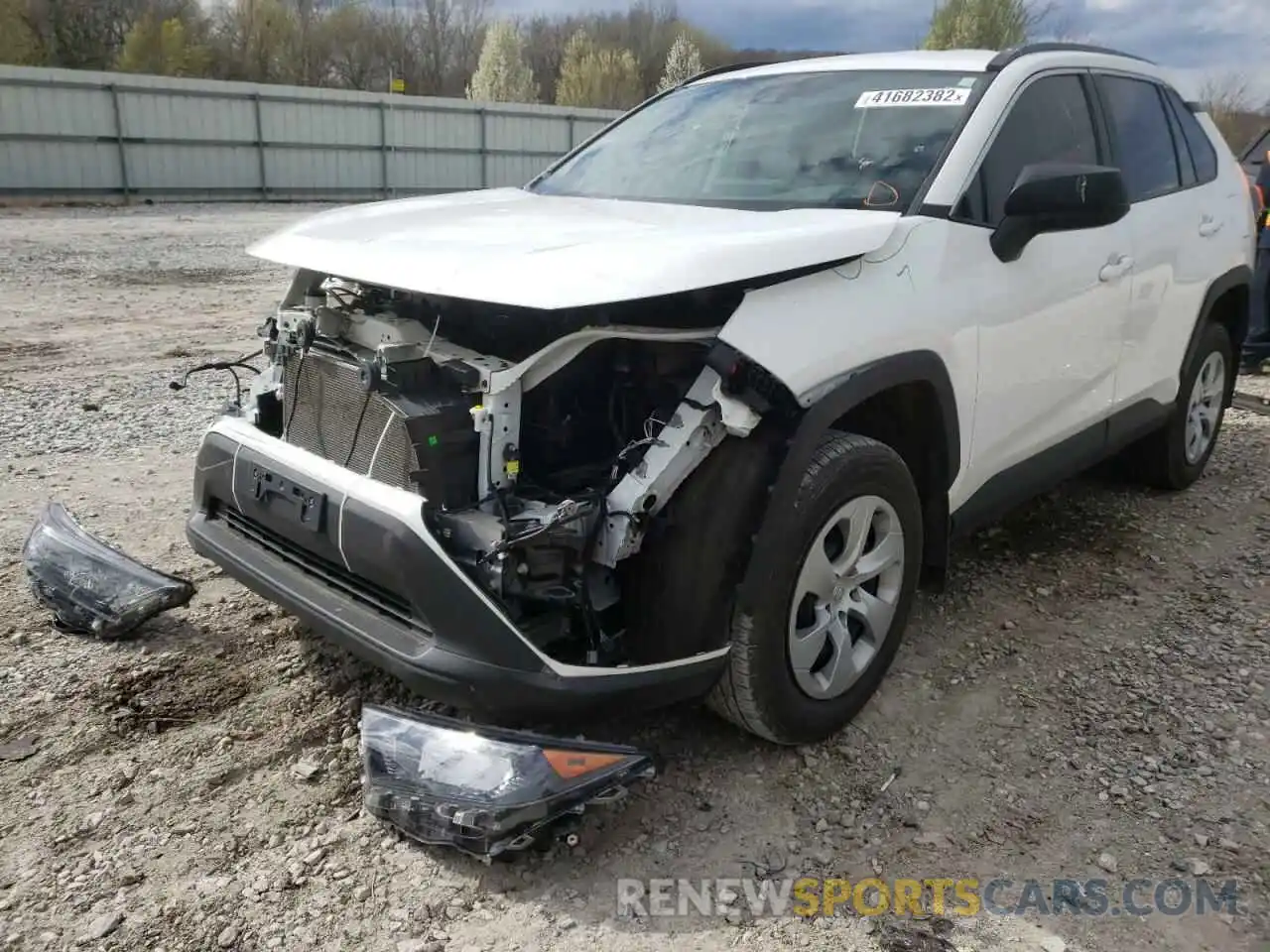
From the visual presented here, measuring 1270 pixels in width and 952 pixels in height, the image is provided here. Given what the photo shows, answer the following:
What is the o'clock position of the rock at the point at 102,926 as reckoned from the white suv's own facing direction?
The rock is roughly at 12 o'clock from the white suv.

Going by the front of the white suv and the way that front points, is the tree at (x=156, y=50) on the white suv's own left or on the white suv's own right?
on the white suv's own right

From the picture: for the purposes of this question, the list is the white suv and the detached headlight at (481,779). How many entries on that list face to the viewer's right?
0

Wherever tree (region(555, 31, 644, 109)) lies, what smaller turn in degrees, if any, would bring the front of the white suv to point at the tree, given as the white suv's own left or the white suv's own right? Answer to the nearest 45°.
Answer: approximately 135° to the white suv's own right

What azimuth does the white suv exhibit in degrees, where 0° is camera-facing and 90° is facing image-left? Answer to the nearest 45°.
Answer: approximately 45°
